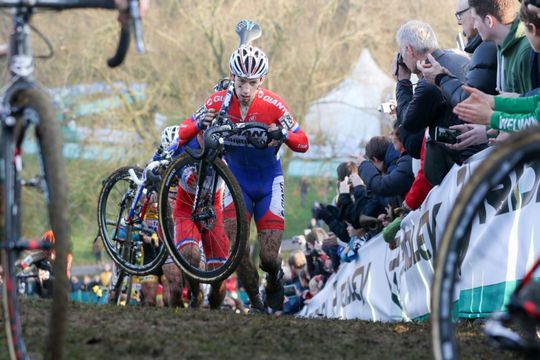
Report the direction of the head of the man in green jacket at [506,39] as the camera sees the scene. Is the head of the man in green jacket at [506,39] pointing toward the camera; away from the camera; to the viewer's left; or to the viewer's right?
to the viewer's left

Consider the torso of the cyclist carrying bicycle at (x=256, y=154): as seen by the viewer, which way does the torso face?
toward the camera

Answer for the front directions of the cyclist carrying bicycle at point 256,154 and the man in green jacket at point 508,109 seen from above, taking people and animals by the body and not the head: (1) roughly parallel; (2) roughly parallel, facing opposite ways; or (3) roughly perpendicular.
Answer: roughly perpendicular

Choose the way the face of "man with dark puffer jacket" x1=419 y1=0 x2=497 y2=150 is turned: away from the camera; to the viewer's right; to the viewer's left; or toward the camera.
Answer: to the viewer's left

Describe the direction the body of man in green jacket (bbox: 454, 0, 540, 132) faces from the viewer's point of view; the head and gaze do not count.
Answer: to the viewer's left

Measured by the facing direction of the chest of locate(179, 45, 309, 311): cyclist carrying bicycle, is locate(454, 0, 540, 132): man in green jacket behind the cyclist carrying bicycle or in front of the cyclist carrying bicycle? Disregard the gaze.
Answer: in front

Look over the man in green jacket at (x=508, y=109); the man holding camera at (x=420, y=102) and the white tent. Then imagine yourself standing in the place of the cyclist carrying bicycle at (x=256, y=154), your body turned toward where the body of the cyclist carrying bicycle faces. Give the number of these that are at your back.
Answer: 1

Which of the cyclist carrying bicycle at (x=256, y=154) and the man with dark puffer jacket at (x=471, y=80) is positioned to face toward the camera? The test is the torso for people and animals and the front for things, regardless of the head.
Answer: the cyclist carrying bicycle

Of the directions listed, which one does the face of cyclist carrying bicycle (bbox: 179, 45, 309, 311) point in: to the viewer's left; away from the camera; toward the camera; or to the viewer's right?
toward the camera

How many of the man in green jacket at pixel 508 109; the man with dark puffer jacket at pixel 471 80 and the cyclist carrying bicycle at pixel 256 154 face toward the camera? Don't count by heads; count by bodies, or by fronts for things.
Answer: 1

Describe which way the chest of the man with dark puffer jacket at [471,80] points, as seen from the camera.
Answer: to the viewer's left
